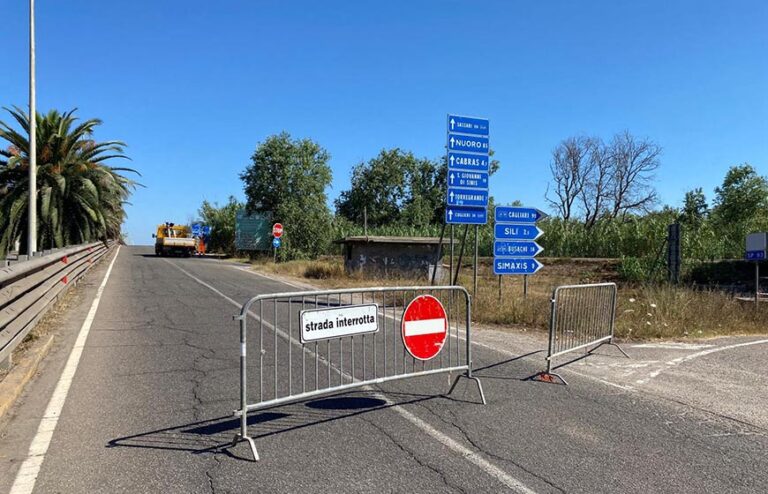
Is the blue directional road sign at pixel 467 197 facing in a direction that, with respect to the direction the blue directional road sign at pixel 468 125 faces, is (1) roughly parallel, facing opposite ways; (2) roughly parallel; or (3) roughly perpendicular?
roughly parallel

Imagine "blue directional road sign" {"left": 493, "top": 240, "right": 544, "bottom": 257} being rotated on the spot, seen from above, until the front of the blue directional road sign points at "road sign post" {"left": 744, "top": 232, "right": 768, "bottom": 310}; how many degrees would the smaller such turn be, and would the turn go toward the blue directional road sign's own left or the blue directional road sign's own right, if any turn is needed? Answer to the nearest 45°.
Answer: approximately 90° to the blue directional road sign's own left

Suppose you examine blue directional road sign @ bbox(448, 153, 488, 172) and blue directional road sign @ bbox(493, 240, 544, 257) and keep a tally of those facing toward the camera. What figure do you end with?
2

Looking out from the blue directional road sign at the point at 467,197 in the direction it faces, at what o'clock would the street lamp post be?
The street lamp post is roughly at 3 o'clock from the blue directional road sign.

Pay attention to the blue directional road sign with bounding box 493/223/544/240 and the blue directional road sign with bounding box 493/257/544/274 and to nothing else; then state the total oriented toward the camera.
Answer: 2

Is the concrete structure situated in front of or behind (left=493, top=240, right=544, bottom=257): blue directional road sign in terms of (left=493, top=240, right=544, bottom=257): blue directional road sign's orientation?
behind

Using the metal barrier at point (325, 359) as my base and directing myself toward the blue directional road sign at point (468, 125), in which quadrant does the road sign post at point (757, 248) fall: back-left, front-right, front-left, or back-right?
front-right

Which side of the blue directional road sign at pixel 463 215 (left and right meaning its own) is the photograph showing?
front

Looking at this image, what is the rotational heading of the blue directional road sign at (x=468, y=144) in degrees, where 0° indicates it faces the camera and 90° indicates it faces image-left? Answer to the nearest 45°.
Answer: approximately 0°

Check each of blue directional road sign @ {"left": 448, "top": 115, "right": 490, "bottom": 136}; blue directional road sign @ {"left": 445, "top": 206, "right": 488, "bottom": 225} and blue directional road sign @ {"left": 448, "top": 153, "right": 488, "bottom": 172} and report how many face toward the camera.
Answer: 3

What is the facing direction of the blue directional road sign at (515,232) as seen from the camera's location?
facing the viewer

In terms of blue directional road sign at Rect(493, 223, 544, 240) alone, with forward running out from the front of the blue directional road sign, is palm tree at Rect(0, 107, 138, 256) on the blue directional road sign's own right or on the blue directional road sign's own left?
on the blue directional road sign's own right

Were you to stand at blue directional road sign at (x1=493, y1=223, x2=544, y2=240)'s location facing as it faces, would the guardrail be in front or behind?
in front
